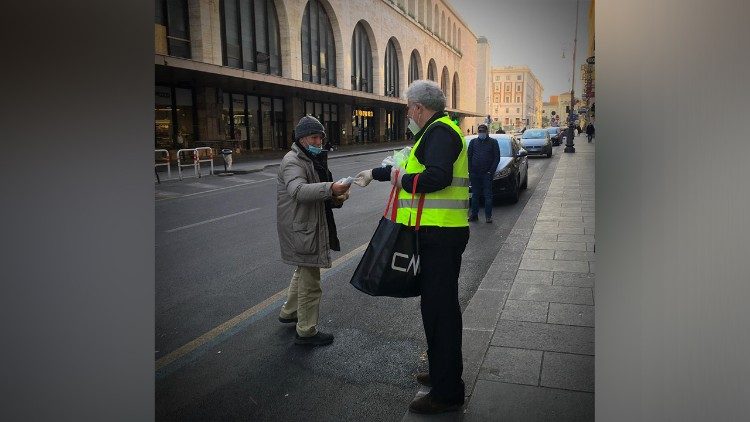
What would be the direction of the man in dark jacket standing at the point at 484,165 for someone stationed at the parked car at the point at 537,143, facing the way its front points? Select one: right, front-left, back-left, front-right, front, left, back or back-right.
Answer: front

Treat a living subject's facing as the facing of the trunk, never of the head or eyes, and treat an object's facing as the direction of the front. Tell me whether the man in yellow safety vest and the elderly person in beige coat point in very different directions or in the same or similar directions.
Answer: very different directions

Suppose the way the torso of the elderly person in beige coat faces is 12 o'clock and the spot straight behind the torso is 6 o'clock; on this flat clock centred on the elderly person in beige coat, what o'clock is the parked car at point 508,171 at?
The parked car is roughly at 10 o'clock from the elderly person in beige coat.

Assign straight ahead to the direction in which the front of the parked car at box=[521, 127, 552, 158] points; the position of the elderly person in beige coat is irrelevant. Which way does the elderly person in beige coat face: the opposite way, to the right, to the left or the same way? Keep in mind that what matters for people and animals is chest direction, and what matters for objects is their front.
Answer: to the left

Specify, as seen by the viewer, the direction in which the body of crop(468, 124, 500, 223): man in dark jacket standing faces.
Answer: toward the camera

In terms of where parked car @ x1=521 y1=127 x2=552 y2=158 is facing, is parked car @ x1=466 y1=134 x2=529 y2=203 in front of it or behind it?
in front

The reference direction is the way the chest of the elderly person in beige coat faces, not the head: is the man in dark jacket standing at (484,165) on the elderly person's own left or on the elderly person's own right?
on the elderly person's own left

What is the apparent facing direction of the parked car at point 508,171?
toward the camera

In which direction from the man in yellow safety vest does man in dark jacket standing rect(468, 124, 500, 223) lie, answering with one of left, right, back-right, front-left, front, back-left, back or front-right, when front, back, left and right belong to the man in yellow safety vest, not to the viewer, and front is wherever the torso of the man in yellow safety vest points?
right

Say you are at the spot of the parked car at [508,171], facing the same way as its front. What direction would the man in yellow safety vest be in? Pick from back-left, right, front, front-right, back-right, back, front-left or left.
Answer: front

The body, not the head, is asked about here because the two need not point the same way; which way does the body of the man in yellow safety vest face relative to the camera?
to the viewer's left

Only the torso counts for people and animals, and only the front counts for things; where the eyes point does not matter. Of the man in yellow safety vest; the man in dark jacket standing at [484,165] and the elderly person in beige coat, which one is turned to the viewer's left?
the man in yellow safety vest

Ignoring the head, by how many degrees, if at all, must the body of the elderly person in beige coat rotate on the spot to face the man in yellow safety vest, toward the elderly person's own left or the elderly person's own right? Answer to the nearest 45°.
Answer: approximately 45° to the elderly person's own right

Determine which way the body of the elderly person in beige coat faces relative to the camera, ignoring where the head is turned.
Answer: to the viewer's right

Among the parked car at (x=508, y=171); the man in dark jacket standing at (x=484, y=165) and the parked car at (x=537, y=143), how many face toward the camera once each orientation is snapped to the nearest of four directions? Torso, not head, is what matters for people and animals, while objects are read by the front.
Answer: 3

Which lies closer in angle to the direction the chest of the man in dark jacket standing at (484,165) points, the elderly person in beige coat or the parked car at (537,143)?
the elderly person in beige coat

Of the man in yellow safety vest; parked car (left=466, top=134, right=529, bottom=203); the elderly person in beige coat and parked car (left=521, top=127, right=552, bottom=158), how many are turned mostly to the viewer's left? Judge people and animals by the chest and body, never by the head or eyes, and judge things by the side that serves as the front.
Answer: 1
